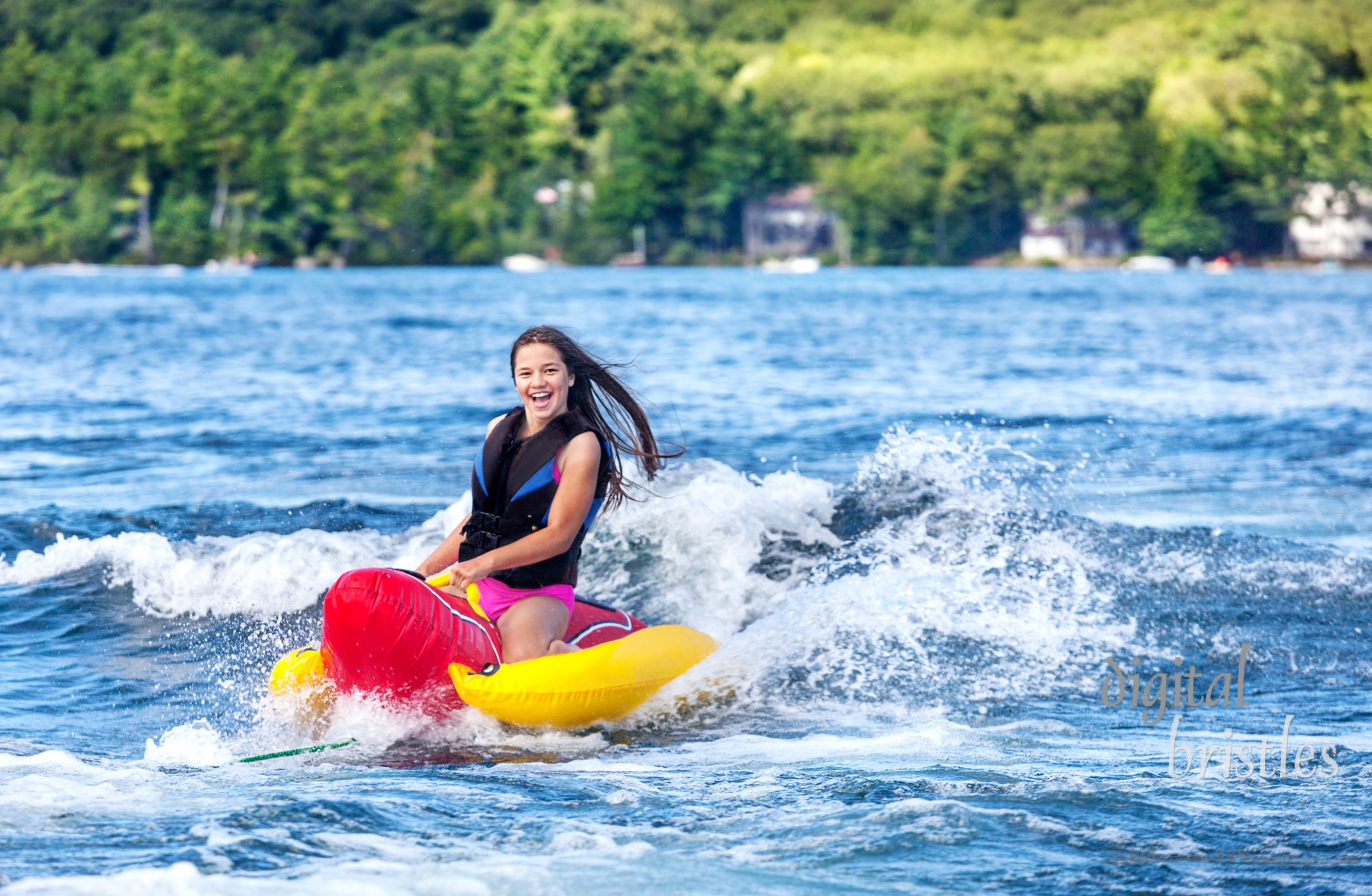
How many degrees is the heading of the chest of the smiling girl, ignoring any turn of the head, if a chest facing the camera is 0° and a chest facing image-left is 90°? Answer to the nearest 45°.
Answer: approximately 45°
